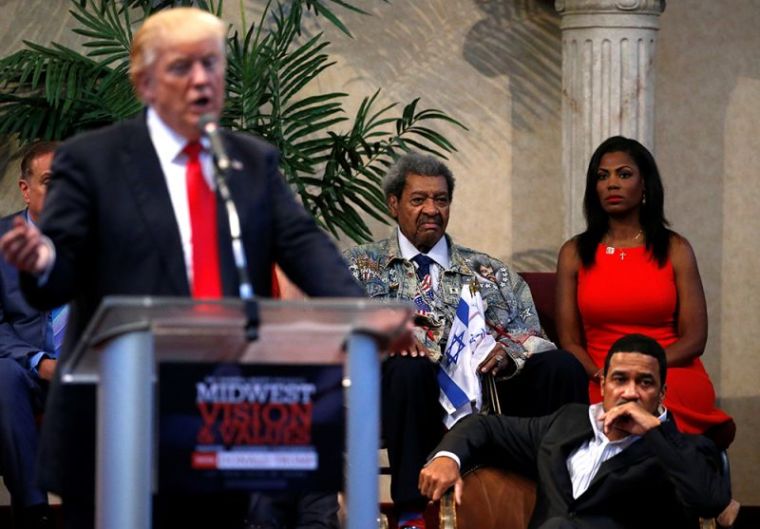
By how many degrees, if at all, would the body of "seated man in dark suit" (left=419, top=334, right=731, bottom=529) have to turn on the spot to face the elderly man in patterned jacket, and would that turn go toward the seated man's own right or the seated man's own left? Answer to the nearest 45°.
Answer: approximately 90° to the seated man's own right

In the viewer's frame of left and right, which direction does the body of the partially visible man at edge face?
facing the viewer and to the right of the viewer

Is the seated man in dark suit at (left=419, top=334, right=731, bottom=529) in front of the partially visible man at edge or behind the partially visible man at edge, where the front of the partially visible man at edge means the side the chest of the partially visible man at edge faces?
in front

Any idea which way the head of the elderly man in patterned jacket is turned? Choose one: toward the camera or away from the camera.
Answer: toward the camera

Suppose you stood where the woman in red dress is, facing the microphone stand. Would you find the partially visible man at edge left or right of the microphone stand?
right

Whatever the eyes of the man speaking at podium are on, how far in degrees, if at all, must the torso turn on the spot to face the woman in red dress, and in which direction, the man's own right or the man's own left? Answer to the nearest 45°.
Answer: approximately 90° to the man's own left

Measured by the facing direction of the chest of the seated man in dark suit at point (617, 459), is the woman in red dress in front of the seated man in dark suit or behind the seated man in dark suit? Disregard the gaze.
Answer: behind

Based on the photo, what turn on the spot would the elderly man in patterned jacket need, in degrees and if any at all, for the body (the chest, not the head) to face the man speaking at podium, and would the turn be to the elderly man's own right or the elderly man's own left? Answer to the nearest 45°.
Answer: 0° — they already face them

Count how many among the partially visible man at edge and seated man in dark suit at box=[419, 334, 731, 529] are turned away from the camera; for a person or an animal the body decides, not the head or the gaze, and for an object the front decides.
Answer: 0

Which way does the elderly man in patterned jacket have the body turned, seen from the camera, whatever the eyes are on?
toward the camera

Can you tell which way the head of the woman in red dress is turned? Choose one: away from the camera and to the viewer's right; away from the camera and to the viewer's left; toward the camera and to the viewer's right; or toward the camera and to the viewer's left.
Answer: toward the camera and to the viewer's left
